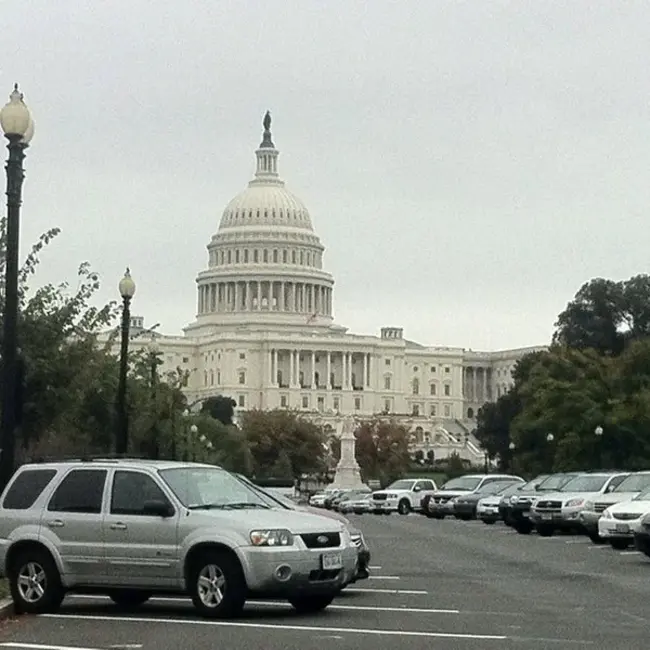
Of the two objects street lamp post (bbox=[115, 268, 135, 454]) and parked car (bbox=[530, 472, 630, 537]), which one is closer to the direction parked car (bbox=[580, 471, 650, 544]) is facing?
the street lamp post

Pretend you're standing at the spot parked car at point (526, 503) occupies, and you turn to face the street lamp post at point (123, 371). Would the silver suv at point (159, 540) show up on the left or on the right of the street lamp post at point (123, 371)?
left

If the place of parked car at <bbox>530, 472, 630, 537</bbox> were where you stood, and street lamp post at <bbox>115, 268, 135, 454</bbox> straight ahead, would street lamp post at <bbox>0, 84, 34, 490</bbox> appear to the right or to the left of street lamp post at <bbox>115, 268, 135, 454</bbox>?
left

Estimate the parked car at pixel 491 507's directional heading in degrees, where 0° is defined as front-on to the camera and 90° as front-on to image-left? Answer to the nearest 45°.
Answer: approximately 45°

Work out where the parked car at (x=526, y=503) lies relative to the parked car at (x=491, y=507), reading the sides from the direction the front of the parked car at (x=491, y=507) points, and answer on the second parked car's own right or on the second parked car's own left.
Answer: on the second parked car's own left
